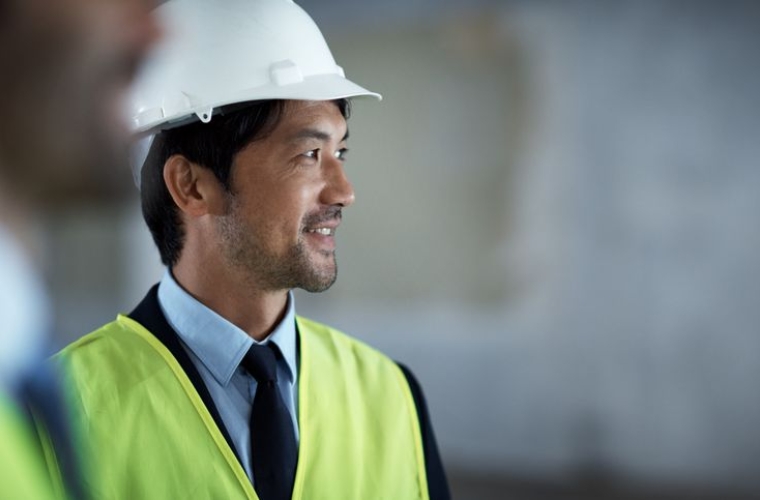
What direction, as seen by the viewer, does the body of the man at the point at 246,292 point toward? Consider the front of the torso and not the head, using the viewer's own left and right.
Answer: facing the viewer and to the right of the viewer

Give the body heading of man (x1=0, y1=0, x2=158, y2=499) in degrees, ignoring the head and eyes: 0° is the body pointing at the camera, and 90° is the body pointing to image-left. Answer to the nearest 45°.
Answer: approximately 270°

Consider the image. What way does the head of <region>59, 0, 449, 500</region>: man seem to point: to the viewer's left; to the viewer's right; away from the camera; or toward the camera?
to the viewer's right

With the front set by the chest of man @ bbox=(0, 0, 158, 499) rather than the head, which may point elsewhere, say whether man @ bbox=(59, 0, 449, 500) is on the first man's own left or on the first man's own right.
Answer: on the first man's own left

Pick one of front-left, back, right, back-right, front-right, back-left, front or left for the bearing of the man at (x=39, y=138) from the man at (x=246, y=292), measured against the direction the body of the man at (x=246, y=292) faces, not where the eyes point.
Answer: front-right

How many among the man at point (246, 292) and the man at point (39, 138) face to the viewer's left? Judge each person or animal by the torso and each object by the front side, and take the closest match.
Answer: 0
